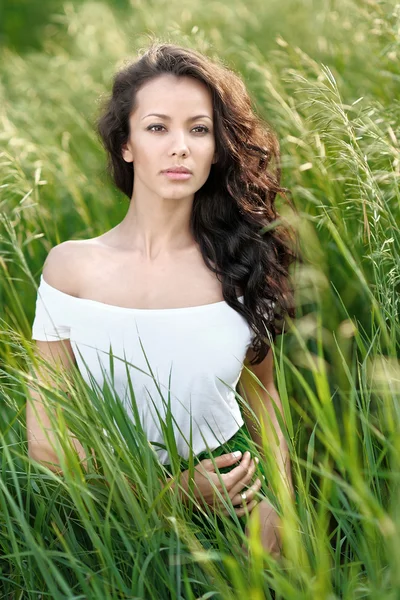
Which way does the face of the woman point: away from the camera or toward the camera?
toward the camera

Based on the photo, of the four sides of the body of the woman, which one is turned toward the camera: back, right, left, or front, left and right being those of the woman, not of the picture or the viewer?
front
